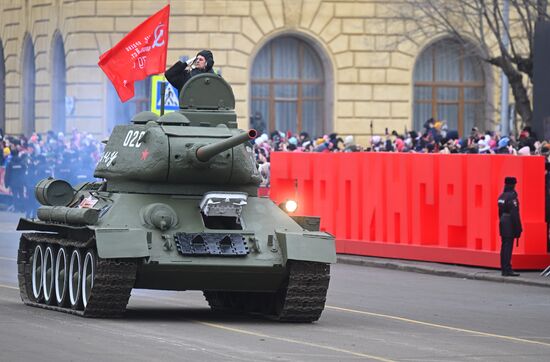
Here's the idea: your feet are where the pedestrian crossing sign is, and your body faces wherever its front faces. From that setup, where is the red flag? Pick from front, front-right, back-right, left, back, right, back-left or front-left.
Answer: front

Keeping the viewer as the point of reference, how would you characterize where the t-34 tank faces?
facing the viewer and to the right of the viewer

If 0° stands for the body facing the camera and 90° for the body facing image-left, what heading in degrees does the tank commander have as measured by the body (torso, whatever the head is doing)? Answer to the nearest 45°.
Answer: approximately 45°

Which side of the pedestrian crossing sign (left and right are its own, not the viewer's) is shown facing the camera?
front

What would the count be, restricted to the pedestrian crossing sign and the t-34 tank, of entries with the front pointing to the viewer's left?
0

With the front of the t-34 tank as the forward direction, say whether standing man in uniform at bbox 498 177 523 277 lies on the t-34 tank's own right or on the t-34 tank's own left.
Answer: on the t-34 tank's own left

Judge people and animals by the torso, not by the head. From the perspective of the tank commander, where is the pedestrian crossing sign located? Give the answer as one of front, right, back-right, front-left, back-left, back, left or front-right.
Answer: back-right

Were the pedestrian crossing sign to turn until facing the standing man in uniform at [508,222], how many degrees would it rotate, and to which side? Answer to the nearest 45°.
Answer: approximately 45° to its left

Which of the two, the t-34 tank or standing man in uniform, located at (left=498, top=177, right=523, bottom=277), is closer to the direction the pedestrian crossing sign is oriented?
the t-34 tank
